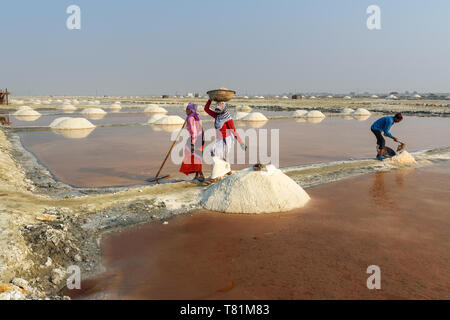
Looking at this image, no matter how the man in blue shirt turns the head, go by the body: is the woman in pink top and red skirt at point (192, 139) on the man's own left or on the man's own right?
on the man's own right

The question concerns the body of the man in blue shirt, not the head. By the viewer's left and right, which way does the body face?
facing to the right of the viewer

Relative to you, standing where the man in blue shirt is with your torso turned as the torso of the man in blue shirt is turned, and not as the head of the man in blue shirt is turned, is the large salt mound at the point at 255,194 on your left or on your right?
on your right
